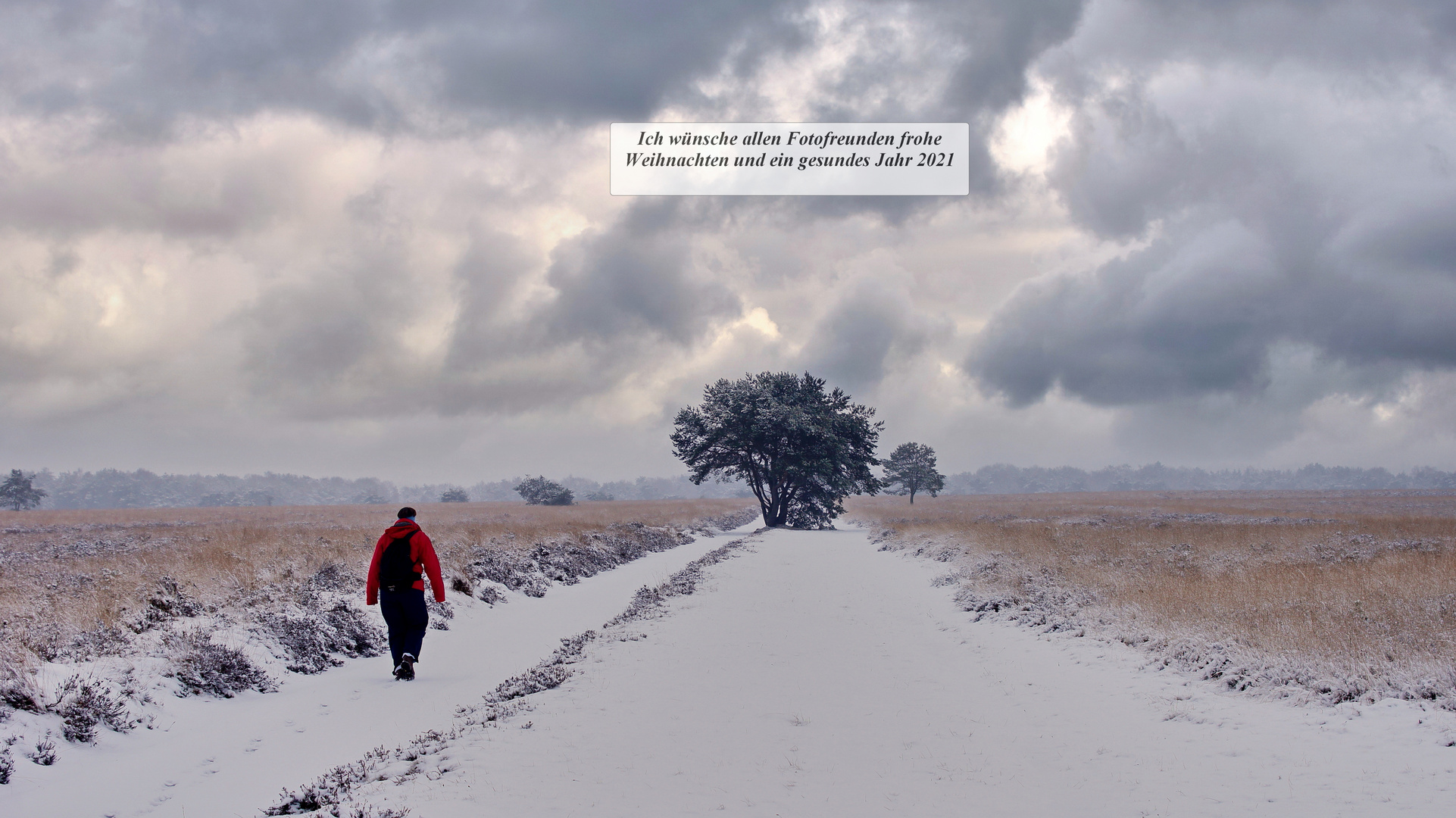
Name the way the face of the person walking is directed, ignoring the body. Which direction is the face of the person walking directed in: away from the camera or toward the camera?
away from the camera

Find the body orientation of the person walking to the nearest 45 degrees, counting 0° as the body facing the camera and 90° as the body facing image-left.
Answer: approximately 180°

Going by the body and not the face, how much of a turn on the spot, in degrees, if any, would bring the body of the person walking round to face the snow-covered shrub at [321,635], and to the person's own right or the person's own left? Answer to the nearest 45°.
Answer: approximately 45° to the person's own left

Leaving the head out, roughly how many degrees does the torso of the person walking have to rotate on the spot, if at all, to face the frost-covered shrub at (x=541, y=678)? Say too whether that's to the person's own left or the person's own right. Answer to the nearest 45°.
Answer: approximately 135° to the person's own right

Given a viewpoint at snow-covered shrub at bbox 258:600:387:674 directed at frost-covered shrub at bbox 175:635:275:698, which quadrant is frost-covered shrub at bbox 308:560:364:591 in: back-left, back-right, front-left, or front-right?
back-right

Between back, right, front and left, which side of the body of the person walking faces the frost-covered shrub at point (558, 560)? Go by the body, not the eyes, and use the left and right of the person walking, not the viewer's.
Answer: front

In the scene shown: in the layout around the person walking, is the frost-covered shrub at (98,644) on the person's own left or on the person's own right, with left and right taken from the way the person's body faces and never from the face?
on the person's own left
